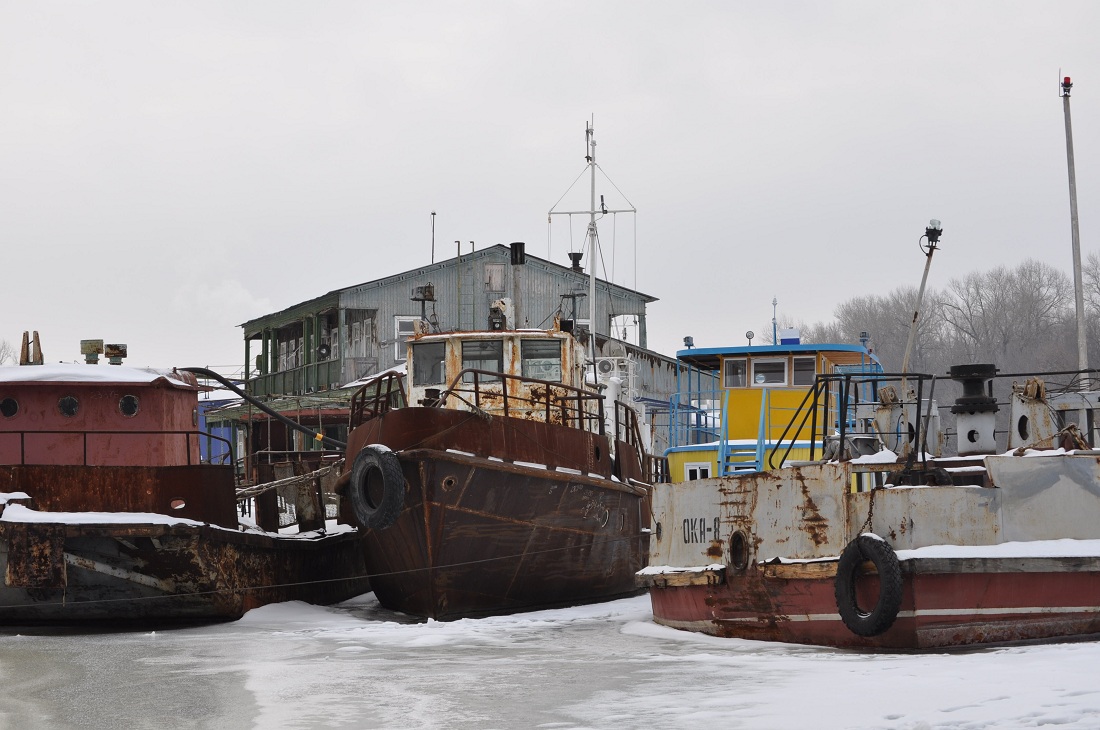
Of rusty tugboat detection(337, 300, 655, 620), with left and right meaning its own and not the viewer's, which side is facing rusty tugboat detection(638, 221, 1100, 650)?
left

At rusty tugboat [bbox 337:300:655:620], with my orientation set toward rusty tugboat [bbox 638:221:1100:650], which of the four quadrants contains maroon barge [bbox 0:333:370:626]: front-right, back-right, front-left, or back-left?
back-right

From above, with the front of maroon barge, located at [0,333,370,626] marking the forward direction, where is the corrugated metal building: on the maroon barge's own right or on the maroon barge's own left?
on the maroon barge's own left

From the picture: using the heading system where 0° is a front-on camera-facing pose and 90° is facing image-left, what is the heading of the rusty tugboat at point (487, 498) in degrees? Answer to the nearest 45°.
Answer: approximately 45°

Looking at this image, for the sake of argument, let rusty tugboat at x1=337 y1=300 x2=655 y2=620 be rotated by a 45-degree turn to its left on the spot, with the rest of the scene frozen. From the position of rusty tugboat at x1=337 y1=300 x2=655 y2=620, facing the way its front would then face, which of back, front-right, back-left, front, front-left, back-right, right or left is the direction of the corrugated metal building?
back
